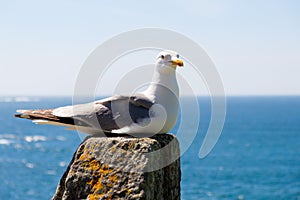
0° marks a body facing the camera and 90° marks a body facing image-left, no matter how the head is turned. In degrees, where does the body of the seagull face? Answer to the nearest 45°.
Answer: approximately 270°
